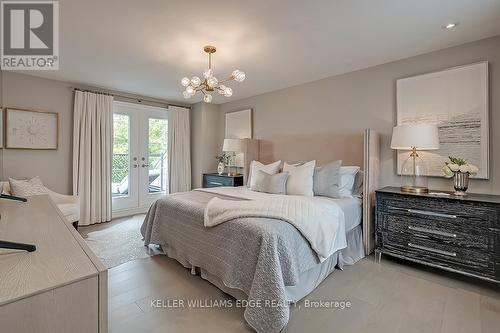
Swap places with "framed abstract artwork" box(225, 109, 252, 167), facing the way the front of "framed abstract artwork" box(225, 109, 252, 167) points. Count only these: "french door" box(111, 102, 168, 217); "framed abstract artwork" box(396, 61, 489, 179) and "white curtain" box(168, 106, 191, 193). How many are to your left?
1

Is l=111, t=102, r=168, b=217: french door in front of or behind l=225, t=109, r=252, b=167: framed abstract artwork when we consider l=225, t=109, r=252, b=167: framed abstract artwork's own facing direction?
in front

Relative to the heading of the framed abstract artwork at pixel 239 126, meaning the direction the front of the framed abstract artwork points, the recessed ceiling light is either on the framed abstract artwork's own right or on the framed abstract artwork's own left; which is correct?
on the framed abstract artwork's own left

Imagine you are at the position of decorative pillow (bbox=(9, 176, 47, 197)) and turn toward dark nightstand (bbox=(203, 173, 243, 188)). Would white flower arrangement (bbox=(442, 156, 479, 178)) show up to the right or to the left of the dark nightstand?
right

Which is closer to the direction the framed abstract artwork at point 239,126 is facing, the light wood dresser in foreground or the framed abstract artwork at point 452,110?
the light wood dresser in foreground

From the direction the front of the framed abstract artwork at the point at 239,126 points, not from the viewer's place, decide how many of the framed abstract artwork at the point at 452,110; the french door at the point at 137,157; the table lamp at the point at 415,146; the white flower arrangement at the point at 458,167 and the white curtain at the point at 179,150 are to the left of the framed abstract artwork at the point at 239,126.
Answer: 3

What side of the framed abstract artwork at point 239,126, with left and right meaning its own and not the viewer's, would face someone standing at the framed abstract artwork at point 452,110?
left

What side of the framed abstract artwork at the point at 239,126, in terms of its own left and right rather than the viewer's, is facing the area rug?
front

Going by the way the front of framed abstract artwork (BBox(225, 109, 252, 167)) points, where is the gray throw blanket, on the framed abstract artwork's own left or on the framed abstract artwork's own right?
on the framed abstract artwork's own left

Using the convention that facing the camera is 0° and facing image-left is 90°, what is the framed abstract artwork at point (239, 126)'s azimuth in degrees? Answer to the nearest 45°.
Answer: approximately 45°

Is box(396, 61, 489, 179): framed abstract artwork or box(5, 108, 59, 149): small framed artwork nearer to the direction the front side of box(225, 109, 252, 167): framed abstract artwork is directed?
the small framed artwork

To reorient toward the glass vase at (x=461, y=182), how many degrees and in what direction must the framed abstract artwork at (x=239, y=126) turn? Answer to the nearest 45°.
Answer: approximately 90° to its left

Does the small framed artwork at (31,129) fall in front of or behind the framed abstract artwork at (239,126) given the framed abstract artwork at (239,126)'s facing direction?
in front

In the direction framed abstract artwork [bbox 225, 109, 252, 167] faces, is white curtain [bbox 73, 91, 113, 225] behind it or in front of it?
in front
